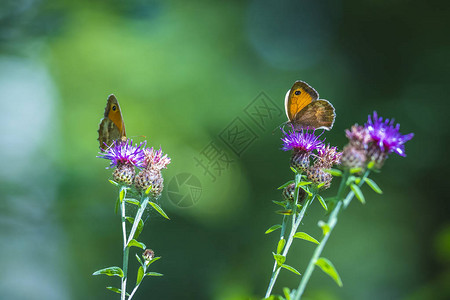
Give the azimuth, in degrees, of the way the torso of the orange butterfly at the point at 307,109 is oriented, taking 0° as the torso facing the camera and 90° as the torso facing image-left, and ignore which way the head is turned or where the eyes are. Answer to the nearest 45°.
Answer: approximately 90°
